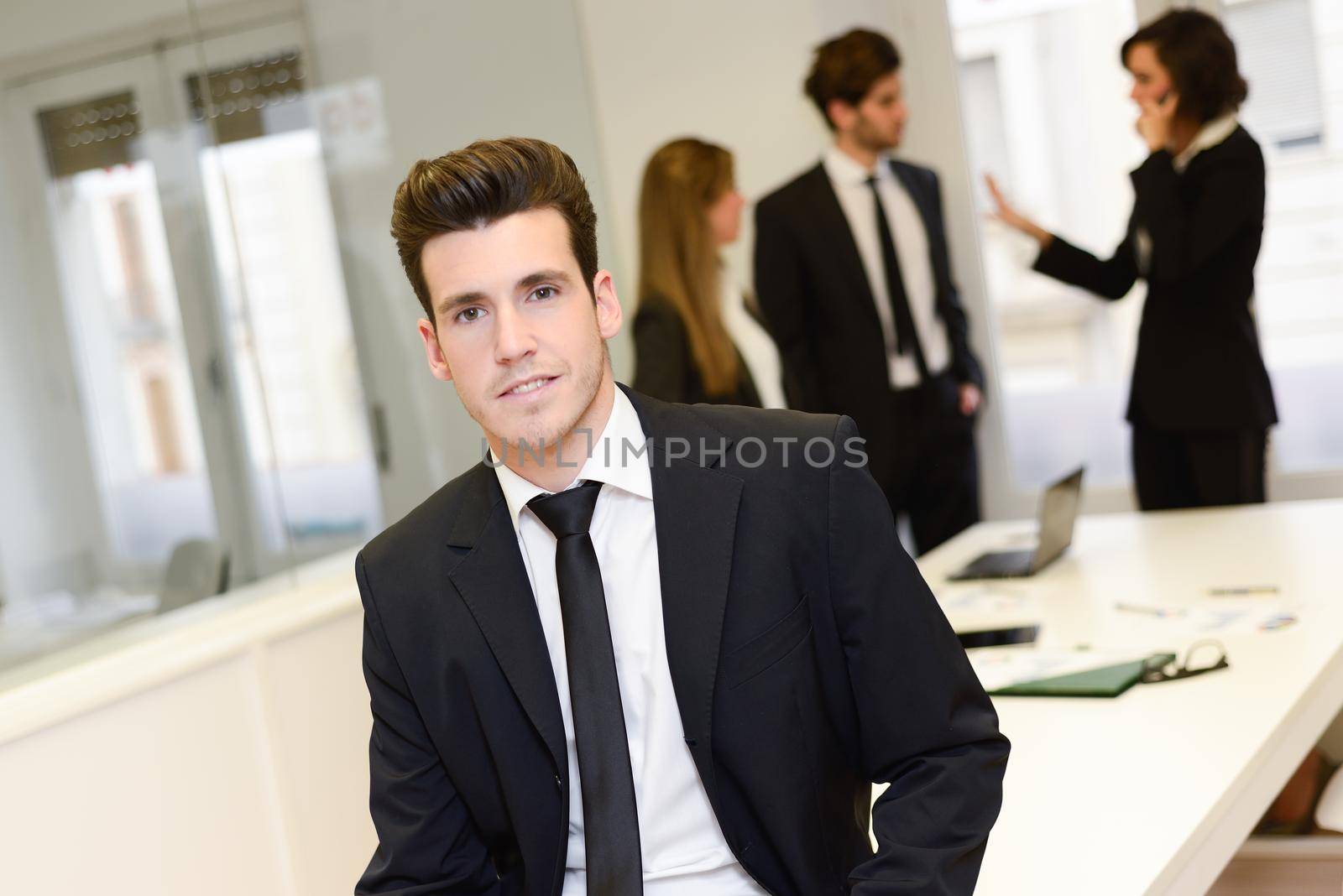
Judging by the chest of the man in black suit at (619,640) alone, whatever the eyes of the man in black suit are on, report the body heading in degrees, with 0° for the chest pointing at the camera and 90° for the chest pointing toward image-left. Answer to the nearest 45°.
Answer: approximately 0°

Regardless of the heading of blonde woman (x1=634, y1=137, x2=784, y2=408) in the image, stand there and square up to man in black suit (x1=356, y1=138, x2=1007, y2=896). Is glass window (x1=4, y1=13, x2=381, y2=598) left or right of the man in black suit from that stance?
right

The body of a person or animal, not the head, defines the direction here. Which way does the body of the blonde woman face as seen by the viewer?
to the viewer's right

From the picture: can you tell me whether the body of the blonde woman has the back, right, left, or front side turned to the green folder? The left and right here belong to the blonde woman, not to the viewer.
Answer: right

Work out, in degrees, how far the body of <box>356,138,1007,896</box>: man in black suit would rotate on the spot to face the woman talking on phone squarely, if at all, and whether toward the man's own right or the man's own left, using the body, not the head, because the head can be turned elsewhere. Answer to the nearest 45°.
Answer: approximately 135° to the man's own left

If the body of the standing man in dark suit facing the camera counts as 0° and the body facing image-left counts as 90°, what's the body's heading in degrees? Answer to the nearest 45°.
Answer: approximately 315°

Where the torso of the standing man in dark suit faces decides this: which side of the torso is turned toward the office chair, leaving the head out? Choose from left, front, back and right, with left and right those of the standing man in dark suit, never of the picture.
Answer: right

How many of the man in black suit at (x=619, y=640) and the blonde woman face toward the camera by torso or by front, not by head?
1

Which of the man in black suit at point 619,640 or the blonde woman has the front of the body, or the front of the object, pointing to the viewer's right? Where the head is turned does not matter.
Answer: the blonde woman

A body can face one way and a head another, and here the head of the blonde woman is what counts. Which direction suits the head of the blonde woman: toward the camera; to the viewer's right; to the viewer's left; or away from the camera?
to the viewer's right

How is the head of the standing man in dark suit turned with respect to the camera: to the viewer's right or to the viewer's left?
to the viewer's right

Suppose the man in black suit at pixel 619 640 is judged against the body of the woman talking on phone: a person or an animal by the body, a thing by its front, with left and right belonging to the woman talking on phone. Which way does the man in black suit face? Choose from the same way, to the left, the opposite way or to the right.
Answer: to the left

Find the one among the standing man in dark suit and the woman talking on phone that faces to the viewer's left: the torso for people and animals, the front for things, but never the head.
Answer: the woman talking on phone

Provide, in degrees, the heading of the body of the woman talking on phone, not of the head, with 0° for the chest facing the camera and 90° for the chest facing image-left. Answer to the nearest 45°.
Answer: approximately 90°

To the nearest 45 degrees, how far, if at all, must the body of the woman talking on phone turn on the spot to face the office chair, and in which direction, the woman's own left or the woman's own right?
approximately 45° to the woman's own left

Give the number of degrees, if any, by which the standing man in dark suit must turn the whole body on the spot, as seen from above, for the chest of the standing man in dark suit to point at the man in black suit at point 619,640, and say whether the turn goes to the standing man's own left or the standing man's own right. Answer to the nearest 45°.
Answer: approximately 45° to the standing man's own right

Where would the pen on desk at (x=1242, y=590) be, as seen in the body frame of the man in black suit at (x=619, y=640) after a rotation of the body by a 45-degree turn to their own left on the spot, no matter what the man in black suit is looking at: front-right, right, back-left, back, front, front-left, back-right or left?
left
